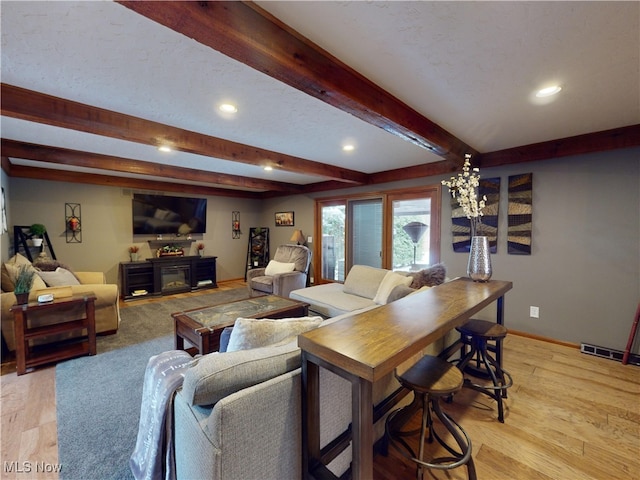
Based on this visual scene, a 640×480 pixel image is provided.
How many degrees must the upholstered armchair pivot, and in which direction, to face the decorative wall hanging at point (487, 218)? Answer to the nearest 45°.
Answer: approximately 90° to its left

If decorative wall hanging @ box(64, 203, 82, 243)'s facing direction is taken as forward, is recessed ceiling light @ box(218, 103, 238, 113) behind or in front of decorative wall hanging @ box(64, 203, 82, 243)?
in front

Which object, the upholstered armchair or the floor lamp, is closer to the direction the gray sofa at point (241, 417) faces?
the upholstered armchair

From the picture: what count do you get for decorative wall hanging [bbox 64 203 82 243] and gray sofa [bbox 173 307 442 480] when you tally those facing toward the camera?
1

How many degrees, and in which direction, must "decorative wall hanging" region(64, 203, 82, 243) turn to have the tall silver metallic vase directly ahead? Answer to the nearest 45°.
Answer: approximately 45° to its left

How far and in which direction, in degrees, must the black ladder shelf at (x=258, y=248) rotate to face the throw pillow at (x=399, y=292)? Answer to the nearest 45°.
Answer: approximately 45° to its left

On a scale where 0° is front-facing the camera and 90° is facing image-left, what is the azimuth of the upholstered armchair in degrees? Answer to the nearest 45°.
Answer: approximately 45°
